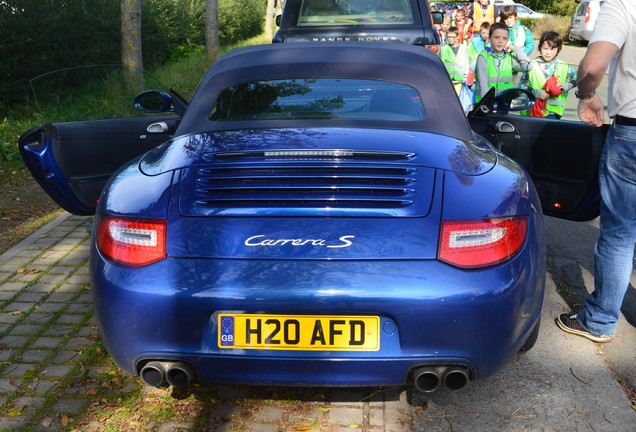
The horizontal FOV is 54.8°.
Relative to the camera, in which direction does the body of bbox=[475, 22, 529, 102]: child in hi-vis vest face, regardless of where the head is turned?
toward the camera

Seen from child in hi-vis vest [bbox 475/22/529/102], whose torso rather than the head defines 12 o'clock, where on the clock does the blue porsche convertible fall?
The blue porsche convertible is roughly at 12 o'clock from the child in hi-vis vest.

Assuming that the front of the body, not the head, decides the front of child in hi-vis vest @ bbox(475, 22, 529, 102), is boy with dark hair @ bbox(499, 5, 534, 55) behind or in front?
behind

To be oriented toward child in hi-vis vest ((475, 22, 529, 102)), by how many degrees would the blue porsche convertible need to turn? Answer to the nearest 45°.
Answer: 0° — it already faces them

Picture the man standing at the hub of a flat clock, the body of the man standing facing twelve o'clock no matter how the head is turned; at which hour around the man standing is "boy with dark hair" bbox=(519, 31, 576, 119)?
The boy with dark hair is roughly at 1 o'clock from the man standing.

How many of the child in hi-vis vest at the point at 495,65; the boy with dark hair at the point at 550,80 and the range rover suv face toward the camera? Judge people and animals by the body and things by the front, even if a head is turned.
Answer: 2

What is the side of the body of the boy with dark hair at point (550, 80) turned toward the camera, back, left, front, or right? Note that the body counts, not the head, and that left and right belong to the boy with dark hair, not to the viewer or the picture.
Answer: front

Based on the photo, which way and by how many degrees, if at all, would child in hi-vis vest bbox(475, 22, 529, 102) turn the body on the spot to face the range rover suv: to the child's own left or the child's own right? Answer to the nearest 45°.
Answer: approximately 90° to the child's own right

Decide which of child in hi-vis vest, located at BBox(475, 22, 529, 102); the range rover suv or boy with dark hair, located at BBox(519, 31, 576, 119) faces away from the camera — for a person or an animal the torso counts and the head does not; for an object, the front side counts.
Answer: the range rover suv

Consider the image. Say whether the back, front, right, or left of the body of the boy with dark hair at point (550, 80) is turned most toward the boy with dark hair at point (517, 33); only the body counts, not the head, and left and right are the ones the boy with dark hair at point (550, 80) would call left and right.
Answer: back

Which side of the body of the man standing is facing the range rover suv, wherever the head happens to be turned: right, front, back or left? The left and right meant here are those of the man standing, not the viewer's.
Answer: right

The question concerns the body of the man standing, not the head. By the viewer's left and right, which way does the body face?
facing away from the viewer and to the left of the viewer

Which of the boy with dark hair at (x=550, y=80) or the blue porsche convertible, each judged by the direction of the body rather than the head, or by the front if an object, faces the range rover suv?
the blue porsche convertible

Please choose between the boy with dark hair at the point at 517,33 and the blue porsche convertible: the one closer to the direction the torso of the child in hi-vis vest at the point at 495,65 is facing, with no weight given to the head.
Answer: the blue porsche convertible

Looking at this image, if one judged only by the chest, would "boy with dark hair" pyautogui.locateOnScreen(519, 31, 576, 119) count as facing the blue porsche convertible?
yes

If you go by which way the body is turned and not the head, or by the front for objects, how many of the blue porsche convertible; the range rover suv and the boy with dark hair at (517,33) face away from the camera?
2

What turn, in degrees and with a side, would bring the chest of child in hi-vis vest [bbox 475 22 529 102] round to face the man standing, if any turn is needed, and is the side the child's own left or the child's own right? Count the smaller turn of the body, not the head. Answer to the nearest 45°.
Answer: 0° — they already face them

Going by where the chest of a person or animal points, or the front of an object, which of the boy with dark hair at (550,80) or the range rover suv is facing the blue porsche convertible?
the boy with dark hair
